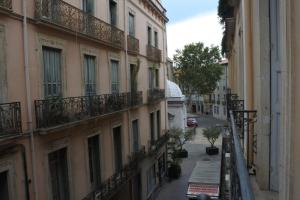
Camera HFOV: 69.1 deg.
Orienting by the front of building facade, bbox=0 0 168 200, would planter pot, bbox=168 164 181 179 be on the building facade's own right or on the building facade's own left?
on the building facade's own left

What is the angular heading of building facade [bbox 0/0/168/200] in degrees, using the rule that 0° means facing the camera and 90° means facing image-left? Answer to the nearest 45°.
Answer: approximately 315°

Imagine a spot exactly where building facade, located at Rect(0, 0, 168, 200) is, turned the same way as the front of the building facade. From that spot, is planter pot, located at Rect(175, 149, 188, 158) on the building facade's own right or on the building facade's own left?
on the building facade's own left

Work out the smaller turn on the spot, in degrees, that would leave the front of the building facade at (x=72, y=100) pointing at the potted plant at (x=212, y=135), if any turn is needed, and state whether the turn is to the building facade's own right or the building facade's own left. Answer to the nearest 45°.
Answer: approximately 90° to the building facade's own left

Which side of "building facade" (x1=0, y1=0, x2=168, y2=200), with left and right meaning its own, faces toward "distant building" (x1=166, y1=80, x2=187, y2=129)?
left
